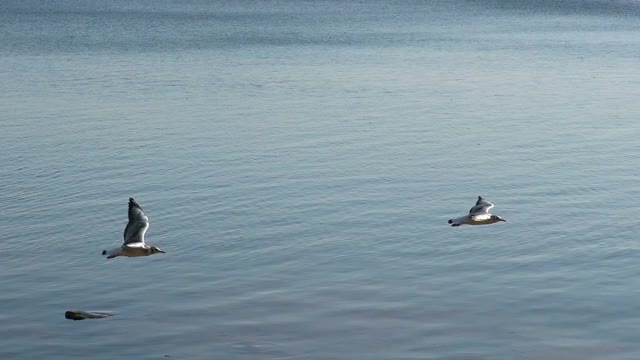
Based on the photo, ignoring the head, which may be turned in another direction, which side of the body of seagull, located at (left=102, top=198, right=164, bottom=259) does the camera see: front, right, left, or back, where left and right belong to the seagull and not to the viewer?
right
